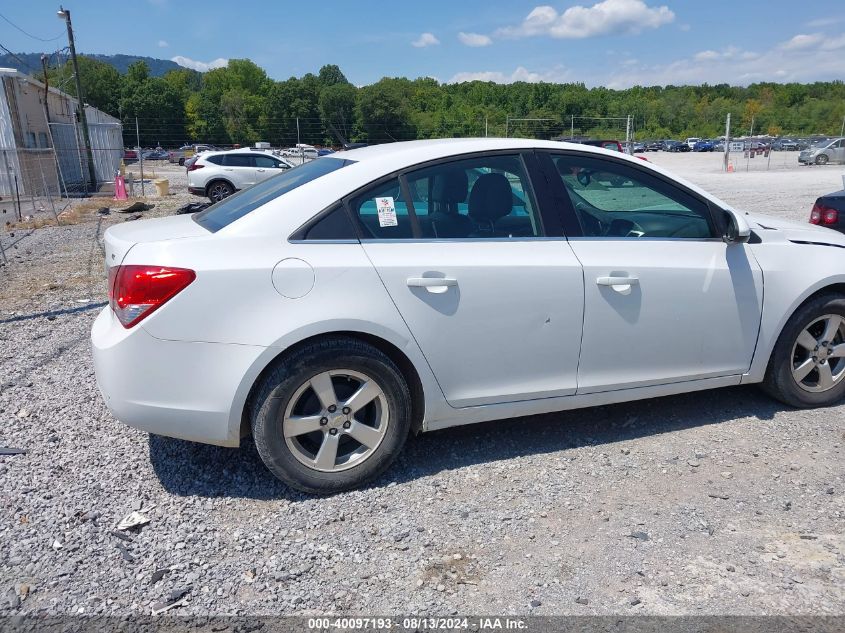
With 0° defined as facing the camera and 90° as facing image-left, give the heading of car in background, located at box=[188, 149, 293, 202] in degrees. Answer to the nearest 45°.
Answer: approximately 270°

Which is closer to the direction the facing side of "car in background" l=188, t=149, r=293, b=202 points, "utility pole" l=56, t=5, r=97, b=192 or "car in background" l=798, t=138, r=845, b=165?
the car in background

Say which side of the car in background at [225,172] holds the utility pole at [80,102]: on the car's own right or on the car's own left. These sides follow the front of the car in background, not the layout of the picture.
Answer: on the car's own left

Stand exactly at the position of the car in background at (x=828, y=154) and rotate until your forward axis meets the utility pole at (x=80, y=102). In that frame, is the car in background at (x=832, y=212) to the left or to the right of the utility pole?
left

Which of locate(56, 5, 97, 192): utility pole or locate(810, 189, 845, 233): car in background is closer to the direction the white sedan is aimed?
the car in background

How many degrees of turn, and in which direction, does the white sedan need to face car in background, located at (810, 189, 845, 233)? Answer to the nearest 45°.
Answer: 0° — it already faces it

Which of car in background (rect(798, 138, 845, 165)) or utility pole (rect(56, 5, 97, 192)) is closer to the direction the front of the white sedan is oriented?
the car in background

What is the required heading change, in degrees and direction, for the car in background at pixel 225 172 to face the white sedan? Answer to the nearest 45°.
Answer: approximately 90° to its right

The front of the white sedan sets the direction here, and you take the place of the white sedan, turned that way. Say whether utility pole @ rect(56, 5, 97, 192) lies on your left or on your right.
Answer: on your left

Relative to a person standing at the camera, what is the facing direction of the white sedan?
facing away from the viewer and to the right of the viewer
